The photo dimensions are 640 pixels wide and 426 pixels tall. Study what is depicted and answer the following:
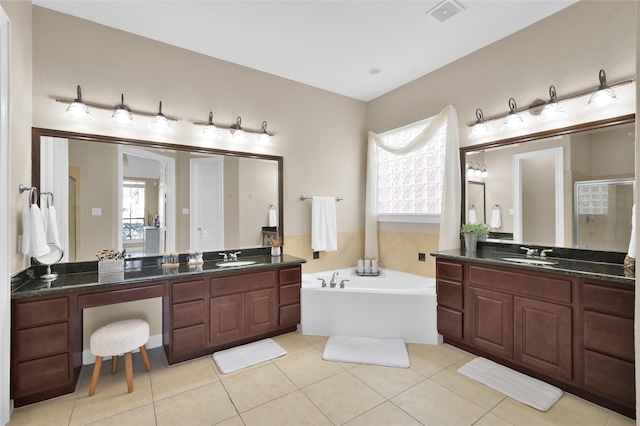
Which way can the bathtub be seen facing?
toward the camera

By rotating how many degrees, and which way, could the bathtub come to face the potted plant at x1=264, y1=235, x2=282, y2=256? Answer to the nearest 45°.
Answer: approximately 90° to its right

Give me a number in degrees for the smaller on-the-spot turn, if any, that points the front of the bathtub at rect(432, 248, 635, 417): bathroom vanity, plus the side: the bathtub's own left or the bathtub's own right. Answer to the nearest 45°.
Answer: approximately 45° to the bathtub's own left

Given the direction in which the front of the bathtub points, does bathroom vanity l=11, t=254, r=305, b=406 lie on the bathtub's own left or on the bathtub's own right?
on the bathtub's own right

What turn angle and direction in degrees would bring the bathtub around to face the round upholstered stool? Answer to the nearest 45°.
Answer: approximately 45° to its right

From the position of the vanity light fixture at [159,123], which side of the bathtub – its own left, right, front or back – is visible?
right

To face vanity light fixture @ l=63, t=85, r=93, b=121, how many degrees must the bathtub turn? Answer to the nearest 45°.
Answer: approximately 90° to its right

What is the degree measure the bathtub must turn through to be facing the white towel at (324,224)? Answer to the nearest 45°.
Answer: approximately 135° to its right
